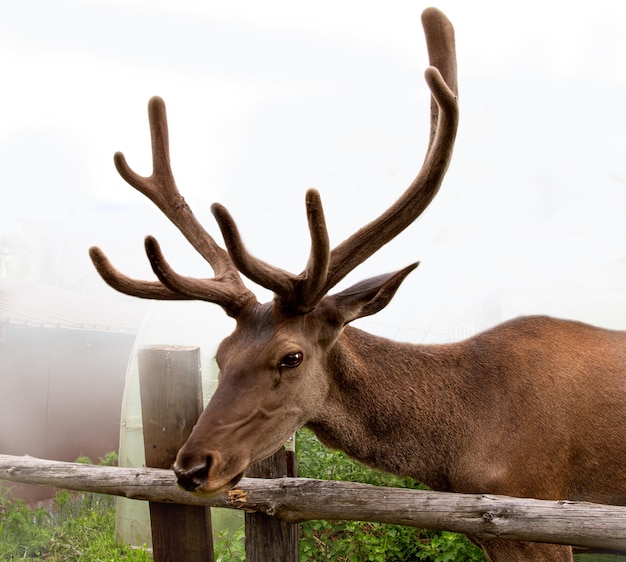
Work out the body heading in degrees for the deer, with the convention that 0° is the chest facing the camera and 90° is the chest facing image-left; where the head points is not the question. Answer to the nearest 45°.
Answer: approximately 90°
